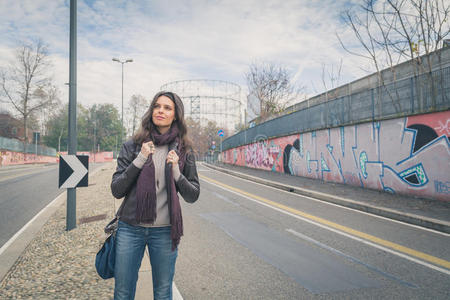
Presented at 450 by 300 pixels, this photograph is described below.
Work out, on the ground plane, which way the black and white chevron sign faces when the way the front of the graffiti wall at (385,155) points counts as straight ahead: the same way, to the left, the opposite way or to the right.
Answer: to the left

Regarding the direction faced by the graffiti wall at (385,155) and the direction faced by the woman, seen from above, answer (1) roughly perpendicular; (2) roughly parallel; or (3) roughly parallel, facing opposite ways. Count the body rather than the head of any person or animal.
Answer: roughly perpendicular

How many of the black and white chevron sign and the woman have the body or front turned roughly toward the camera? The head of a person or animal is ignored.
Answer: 2

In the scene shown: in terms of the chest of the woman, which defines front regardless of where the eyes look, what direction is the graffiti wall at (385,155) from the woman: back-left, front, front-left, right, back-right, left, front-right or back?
back-left

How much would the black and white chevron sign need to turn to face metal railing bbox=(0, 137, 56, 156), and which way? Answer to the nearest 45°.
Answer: approximately 180°

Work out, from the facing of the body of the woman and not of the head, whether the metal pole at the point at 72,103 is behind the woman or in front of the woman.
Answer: behind

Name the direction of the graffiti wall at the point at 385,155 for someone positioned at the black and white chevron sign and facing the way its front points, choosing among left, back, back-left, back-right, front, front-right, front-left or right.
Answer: left

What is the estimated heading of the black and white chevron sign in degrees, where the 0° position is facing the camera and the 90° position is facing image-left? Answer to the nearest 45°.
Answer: approximately 0°

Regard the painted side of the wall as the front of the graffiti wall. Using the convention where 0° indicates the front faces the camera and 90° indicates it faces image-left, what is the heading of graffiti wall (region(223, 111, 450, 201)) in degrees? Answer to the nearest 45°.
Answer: approximately 45°

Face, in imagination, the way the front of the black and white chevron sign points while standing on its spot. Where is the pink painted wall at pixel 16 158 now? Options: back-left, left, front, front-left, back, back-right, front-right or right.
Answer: back

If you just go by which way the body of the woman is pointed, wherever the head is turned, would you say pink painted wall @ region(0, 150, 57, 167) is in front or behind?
behind

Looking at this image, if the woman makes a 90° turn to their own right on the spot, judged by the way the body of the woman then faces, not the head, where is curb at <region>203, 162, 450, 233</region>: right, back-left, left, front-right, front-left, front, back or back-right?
back-right
